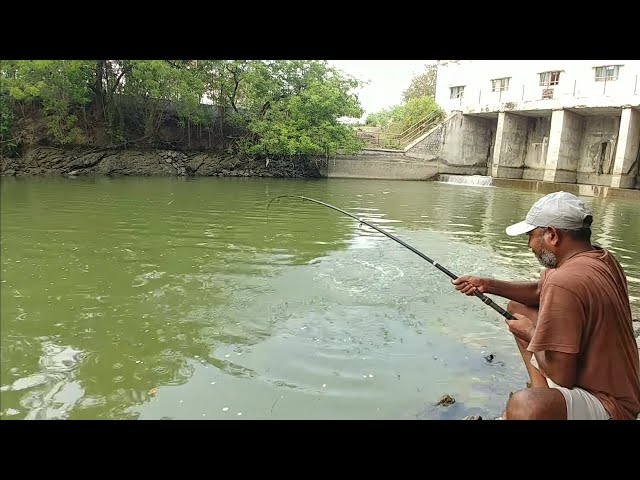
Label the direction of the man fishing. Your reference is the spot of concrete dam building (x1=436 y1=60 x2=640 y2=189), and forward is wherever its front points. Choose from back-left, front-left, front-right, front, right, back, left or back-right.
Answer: front-left

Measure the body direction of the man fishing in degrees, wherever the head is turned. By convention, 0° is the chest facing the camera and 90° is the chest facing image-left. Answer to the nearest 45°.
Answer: approximately 90°

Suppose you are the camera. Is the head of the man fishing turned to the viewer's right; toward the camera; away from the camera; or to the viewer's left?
to the viewer's left

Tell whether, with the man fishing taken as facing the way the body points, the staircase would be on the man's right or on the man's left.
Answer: on the man's right

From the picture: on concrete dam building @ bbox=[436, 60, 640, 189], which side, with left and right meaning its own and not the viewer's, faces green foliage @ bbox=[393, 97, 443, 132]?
right

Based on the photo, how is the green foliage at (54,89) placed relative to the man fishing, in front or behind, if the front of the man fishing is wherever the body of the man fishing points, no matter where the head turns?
in front

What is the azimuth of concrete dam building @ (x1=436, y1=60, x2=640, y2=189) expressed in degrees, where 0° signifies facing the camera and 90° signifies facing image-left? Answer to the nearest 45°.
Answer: approximately 45°

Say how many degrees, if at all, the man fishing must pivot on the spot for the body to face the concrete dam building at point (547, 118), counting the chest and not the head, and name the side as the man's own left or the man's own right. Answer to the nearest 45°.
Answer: approximately 90° to the man's own right
